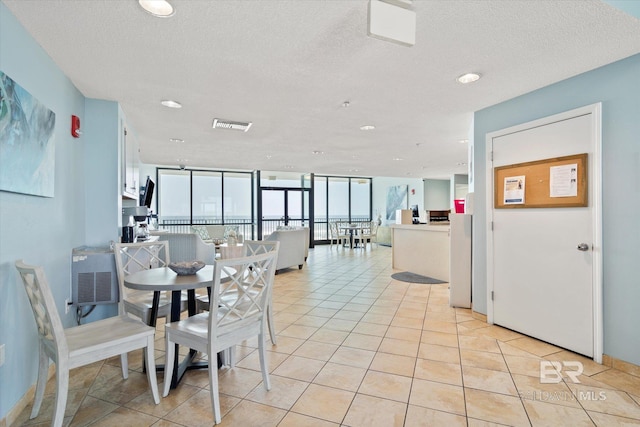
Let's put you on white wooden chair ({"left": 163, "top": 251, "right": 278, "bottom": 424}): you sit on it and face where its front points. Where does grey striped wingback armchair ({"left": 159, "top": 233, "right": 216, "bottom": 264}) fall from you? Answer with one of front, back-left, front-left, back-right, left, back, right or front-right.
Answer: front-right

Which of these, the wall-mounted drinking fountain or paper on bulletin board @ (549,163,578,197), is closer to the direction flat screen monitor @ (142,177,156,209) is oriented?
the paper on bulletin board

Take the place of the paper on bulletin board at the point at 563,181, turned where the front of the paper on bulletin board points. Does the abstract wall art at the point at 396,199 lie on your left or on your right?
on your right

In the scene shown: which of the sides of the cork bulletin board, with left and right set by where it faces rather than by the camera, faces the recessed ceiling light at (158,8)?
front

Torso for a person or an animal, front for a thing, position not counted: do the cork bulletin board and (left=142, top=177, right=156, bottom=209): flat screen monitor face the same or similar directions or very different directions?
very different directions

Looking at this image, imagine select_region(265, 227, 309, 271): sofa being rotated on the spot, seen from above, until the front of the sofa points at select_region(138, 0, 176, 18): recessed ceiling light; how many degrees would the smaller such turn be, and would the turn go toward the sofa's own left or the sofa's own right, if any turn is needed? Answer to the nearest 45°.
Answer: approximately 135° to the sofa's own left

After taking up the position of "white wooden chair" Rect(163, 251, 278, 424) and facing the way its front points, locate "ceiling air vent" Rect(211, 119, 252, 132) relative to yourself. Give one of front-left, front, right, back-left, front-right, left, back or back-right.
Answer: front-right

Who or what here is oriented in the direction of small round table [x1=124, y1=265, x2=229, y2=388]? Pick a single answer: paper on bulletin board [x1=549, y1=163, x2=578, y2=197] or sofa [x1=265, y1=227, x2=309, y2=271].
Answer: the paper on bulletin board

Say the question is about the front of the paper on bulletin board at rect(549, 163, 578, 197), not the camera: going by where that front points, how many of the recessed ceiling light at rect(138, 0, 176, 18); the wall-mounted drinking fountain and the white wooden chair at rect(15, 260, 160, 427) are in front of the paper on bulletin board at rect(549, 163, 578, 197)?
3

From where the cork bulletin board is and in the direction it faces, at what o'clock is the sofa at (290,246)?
The sofa is roughly at 2 o'clock from the cork bulletin board.

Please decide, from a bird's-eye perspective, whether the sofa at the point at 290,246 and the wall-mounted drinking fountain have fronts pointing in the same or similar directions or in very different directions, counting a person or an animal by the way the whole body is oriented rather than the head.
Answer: very different directions

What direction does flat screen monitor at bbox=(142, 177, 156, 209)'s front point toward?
to the viewer's right

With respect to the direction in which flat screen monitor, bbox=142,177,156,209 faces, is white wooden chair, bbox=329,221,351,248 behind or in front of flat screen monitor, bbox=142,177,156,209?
in front
